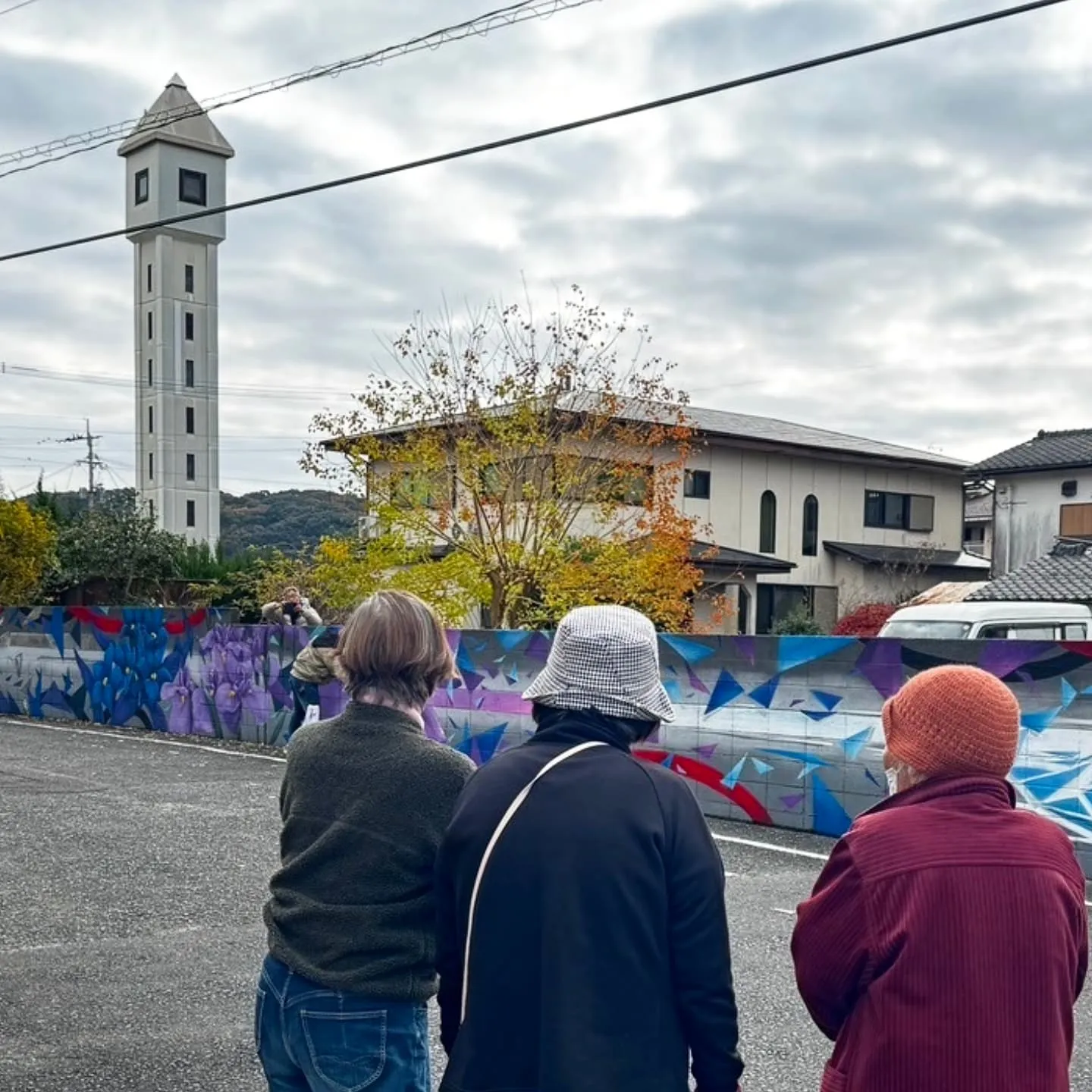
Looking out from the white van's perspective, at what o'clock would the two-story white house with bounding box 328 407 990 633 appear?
The two-story white house is roughly at 4 o'clock from the white van.

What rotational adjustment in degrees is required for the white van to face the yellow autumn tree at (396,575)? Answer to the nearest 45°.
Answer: approximately 45° to its right

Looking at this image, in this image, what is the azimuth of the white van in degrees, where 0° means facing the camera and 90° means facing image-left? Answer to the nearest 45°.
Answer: approximately 45°

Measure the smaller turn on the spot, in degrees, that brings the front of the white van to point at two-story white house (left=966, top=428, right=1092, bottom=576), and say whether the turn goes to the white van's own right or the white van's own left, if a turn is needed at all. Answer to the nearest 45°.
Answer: approximately 135° to the white van's own right

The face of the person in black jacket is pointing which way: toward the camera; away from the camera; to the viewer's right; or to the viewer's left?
away from the camera

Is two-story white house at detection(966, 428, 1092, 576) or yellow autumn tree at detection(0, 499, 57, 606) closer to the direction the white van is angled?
the yellow autumn tree

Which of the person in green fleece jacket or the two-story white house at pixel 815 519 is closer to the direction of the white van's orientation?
the person in green fleece jacket

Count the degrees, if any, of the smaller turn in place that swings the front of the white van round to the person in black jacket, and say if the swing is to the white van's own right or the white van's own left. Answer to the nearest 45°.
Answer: approximately 45° to the white van's own left

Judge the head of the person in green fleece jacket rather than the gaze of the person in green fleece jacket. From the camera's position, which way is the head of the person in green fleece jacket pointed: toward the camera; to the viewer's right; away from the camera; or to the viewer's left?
away from the camera

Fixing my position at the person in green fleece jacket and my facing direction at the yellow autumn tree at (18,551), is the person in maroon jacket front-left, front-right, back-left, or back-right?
back-right

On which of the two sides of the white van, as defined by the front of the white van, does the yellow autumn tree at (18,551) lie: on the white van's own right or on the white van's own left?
on the white van's own right

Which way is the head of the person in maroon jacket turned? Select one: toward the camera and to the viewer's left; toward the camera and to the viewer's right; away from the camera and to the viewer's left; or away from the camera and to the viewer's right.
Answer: away from the camera and to the viewer's left
